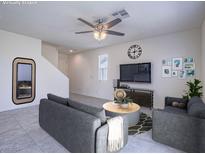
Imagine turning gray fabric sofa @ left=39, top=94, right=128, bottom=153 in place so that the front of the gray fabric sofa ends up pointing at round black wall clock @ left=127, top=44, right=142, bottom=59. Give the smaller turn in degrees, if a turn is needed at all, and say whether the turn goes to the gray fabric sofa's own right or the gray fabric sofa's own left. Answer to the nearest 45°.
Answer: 0° — it already faces it

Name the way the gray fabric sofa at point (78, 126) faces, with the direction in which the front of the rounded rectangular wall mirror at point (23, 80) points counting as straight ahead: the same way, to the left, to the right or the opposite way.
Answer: to the left

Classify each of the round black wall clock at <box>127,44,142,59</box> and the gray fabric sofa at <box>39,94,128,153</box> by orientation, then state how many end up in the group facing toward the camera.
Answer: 1

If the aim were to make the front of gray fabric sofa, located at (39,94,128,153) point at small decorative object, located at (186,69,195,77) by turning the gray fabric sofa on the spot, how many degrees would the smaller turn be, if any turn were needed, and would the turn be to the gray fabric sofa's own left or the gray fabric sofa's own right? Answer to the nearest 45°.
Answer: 0° — it already faces it

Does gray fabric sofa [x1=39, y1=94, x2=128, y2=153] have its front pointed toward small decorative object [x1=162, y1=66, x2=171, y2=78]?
yes

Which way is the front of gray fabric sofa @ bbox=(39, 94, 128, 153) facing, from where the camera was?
facing away from the viewer and to the right of the viewer
